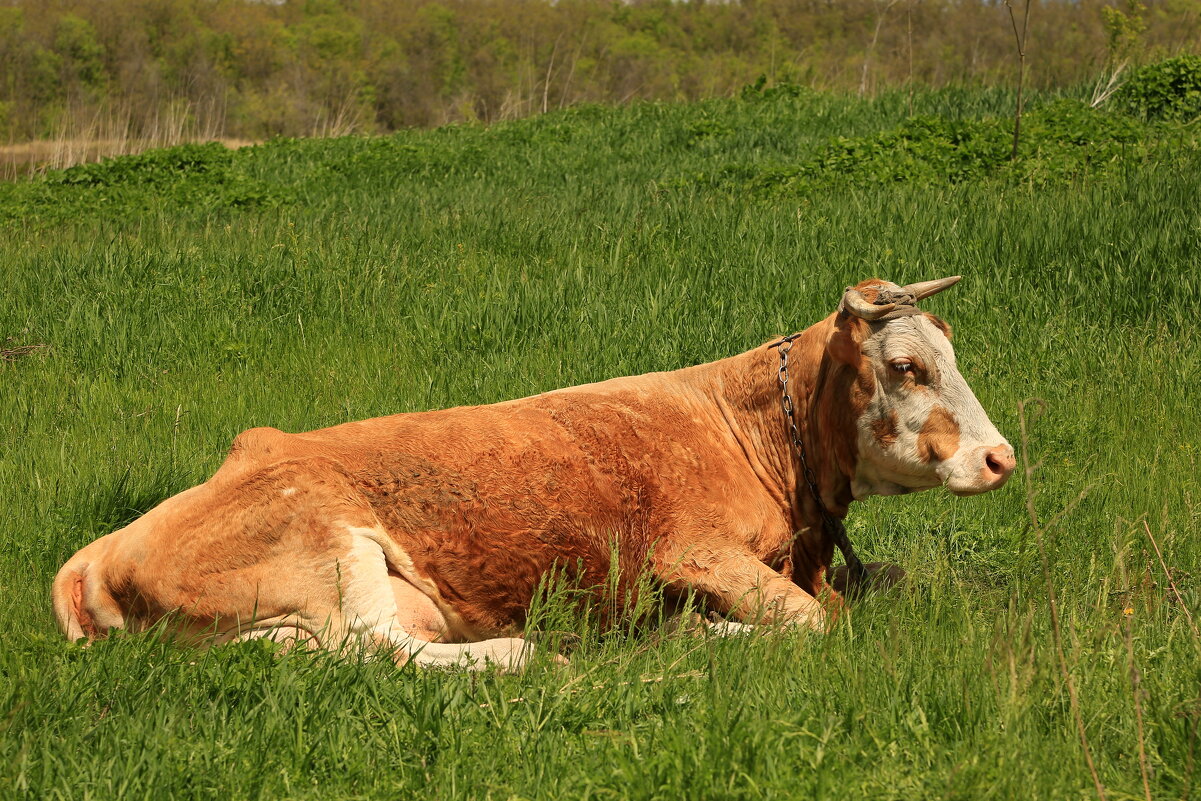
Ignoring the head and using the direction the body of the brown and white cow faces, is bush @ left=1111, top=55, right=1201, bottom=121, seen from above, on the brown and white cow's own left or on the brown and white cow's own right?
on the brown and white cow's own left

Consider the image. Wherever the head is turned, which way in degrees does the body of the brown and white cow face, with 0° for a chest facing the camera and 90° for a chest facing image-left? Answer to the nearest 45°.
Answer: approximately 270°
